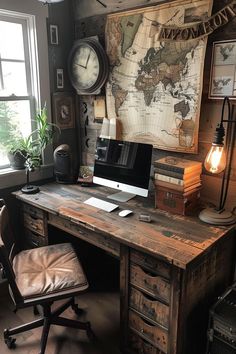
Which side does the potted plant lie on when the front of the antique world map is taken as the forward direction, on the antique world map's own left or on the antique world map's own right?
on the antique world map's own right

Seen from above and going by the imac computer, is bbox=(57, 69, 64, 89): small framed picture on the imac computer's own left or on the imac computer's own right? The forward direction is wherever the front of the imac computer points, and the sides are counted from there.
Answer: on the imac computer's own right

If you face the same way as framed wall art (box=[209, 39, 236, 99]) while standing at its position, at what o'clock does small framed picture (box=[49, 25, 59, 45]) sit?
The small framed picture is roughly at 2 o'clock from the framed wall art.

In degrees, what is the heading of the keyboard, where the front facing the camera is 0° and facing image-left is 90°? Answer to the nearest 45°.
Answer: approximately 45°

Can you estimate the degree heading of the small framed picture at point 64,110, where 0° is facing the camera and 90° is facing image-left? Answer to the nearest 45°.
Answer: approximately 315°

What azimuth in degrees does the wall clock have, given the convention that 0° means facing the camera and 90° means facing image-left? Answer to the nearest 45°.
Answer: approximately 45°

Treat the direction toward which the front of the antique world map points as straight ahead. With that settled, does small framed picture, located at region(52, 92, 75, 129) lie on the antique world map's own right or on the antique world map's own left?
on the antique world map's own right

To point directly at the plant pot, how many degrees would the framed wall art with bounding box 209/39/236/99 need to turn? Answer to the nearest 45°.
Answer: approximately 45° to its right
